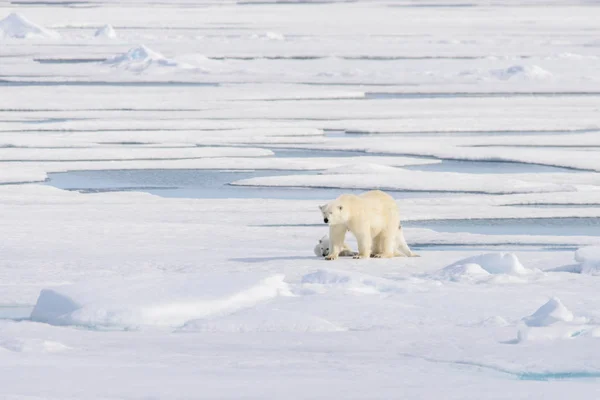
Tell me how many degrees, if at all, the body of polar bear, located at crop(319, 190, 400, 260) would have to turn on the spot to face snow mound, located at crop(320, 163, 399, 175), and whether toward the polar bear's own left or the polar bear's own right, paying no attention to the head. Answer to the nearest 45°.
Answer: approximately 135° to the polar bear's own right

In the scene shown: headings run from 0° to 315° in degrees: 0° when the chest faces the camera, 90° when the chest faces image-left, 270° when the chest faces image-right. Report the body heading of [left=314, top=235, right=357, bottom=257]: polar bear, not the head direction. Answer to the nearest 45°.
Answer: approximately 45°

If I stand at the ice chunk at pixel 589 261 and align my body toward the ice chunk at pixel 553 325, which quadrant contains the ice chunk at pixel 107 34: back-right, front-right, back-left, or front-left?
back-right

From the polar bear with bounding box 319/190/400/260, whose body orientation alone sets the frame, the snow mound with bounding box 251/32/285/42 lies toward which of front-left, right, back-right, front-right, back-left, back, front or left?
back-right

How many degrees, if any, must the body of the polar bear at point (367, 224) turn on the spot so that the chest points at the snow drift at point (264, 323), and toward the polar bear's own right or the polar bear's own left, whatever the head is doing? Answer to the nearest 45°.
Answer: approximately 45° to the polar bear's own left

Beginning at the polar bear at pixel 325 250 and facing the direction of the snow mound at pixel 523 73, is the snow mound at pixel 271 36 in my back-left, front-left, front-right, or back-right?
front-left

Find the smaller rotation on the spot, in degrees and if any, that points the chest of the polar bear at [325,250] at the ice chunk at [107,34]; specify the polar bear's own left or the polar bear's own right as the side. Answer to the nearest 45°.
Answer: approximately 135° to the polar bear's own right

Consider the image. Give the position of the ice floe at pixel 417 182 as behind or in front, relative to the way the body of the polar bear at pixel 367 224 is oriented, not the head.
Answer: behind

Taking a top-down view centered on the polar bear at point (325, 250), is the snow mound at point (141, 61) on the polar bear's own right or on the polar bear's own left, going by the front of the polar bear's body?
on the polar bear's own right

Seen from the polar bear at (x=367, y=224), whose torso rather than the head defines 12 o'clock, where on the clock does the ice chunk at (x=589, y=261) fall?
The ice chunk is roughly at 8 o'clock from the polar bear.

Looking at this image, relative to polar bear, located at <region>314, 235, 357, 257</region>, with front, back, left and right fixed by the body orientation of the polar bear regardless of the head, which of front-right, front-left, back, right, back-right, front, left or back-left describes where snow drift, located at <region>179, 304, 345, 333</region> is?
front-left

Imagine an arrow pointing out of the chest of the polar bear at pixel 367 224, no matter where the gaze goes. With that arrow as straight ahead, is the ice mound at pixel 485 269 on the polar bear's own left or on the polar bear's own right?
on the polar bear's own left

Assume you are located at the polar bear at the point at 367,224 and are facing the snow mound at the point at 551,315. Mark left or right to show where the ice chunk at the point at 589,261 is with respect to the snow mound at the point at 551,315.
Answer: left

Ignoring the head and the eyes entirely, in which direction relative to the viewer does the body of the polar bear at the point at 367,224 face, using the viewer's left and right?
facing the viewer and to the left of the viewer
